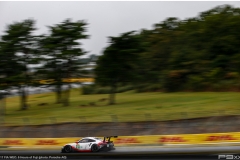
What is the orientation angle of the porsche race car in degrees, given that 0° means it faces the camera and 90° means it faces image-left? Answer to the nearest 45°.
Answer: approximately 135°
